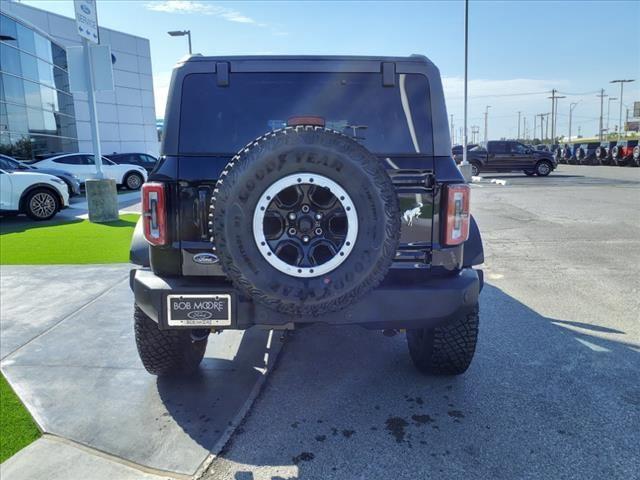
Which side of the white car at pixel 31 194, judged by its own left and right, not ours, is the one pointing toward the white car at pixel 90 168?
left

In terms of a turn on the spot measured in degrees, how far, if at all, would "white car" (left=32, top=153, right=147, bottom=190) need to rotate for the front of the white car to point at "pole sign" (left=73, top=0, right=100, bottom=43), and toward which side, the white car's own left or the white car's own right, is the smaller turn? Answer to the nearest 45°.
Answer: approximately 90° to the white car's own right

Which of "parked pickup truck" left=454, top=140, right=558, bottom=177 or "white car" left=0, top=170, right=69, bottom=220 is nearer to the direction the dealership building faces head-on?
the parked pickup truck

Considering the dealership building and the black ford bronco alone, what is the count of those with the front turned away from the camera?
1

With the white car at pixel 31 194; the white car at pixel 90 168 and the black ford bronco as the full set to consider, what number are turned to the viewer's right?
2

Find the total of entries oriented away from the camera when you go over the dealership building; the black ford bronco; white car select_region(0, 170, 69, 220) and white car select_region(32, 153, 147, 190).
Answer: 1

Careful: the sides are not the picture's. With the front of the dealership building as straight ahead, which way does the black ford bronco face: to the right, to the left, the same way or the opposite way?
to the left

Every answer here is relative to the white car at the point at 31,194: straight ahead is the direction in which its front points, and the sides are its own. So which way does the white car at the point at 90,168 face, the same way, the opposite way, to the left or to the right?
the same way

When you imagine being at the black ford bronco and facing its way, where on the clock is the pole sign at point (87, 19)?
The pole sign is roughly at 11 o'clock from the black ford bronco.

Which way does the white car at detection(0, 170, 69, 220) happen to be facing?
to the viewer's right

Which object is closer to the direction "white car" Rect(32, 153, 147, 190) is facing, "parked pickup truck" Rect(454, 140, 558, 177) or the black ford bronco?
the parked pickup truck

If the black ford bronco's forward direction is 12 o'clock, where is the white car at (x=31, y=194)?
The white car is roughly at 11 o'clock from the black ford bronco.

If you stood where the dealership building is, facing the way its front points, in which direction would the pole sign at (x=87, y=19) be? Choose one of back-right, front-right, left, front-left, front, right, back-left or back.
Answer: front-right

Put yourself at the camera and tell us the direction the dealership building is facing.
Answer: facing the viewer and to the right of the viewer

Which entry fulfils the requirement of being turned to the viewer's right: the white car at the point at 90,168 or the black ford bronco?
the white car

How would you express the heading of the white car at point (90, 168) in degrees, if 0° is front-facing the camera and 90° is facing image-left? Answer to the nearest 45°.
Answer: approximately 270°

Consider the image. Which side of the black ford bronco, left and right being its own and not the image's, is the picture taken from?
back

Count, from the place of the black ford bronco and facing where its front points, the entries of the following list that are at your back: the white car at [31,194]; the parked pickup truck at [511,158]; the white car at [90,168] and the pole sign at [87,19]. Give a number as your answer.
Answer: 0
